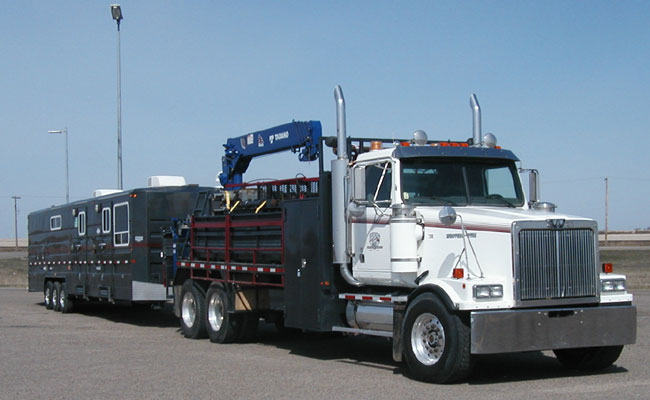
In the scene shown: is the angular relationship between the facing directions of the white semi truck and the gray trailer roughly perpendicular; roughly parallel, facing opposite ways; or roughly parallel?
roughly parallel

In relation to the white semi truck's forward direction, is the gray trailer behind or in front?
behind

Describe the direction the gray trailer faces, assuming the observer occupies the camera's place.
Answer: facing the viewer and to the right of the viewer

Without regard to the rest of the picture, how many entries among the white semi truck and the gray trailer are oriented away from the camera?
0

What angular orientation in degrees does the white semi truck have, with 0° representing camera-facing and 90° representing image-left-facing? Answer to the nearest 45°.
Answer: approximately 315°

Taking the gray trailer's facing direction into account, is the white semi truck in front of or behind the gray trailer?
in front
